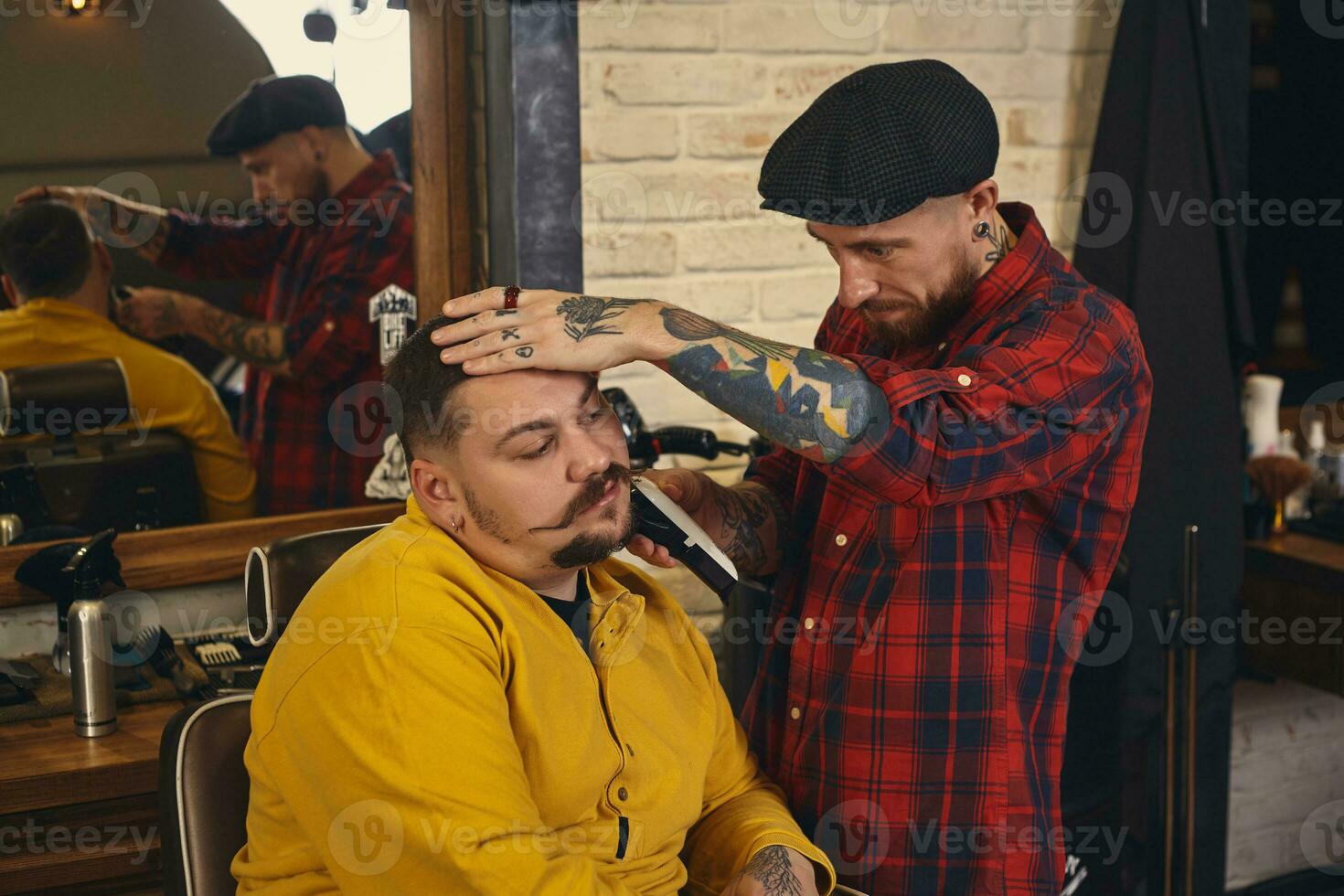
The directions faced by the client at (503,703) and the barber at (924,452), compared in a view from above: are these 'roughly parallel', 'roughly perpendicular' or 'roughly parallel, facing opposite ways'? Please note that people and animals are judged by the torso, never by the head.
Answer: roughly perpendicular

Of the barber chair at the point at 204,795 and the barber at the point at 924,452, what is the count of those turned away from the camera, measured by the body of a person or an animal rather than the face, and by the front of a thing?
0

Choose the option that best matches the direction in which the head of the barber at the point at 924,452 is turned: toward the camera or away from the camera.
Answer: toward the camera

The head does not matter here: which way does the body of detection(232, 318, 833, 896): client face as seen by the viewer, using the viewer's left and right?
facing the viewer and to the right of the viewer

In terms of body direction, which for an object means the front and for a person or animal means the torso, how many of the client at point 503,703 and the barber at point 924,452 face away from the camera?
0

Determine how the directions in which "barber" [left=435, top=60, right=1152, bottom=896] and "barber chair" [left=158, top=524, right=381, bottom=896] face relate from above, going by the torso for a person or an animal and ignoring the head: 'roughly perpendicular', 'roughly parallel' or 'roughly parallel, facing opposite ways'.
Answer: roughly perpendicular

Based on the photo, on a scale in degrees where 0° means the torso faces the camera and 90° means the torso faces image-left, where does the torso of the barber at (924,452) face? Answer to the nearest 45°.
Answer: approximately 45°

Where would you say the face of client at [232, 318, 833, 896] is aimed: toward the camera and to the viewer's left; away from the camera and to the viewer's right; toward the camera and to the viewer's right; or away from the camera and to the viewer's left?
toward the camera and to the viewer's right

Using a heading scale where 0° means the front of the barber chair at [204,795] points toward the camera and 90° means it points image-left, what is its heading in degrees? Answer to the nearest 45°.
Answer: approximately 315°
